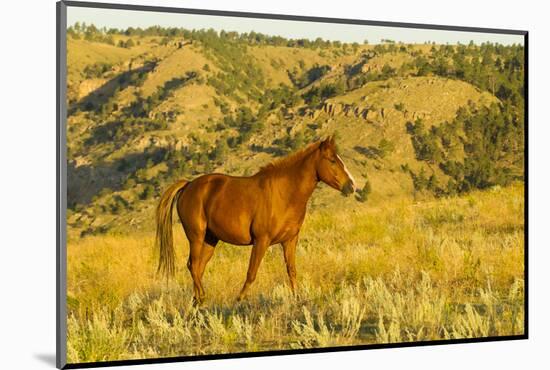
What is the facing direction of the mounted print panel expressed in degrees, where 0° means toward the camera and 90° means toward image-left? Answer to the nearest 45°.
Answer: approximately 315°
